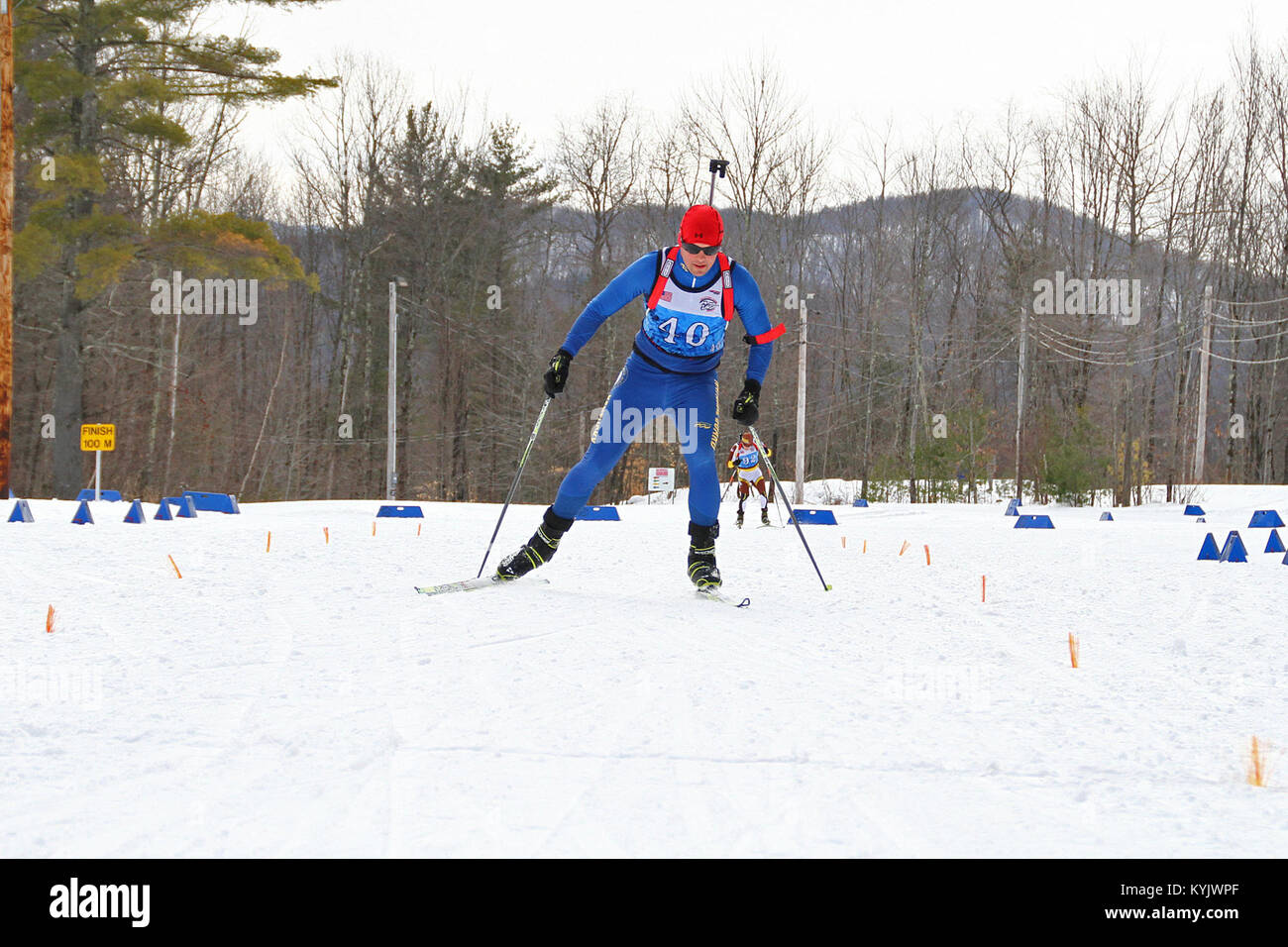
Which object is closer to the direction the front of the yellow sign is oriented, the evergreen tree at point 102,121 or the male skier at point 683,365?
the male skier

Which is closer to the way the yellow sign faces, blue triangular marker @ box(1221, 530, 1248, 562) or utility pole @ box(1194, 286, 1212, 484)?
the blue triangular marker

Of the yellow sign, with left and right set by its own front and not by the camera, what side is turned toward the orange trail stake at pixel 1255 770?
front

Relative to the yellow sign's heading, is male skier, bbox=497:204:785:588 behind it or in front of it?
in front

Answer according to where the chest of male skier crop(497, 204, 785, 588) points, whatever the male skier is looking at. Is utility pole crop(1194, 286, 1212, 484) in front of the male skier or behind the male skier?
behind

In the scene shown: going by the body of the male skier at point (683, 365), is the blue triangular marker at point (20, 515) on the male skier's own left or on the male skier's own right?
on the male skier's own right

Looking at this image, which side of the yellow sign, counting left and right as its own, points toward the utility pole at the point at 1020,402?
left

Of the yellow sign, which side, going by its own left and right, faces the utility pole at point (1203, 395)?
left

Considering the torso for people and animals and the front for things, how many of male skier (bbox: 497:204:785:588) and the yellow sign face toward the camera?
2

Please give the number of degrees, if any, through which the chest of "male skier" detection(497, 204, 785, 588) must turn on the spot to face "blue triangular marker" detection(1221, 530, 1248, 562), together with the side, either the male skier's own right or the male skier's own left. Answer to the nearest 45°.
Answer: approximately 135° to the male skier's own left
